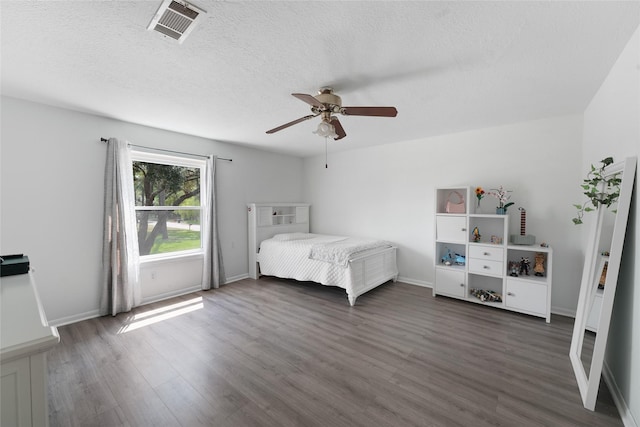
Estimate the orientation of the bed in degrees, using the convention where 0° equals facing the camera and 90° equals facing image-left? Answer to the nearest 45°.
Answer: approximately 315°

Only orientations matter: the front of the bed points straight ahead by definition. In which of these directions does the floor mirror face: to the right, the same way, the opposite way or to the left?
the opposite way

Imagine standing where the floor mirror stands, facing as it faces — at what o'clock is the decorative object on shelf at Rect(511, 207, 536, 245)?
The decorative object on shelf is roughly at 2 o'clock from the floor mirror.

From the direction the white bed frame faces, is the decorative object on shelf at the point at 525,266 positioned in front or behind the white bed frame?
in front

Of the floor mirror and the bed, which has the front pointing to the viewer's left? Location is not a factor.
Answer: the floor mirror

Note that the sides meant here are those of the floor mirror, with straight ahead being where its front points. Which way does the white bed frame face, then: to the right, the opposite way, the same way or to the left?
the opposite way

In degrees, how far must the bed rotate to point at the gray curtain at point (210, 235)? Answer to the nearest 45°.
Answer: approximately 135° to its right

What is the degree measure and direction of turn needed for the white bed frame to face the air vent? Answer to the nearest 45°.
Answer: approximately 45° to its right

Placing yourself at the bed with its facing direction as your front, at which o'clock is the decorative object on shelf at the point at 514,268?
The decorative object on shelf is roughly at 11 o'clock from the bed.

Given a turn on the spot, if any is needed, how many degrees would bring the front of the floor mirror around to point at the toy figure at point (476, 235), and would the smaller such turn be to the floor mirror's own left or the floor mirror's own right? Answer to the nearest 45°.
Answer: approximately 45° to the floor mirror's own right

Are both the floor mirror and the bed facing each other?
yes

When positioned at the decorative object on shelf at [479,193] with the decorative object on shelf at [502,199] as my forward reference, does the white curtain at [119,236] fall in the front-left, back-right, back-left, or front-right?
back-right

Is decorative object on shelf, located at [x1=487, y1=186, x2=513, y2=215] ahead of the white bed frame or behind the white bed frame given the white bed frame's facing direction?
ahead

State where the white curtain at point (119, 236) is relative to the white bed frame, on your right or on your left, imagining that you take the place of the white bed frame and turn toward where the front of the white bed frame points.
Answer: on your right

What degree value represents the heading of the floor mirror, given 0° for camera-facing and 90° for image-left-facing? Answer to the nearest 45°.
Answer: approximately 90°

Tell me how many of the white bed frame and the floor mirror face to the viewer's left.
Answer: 1
